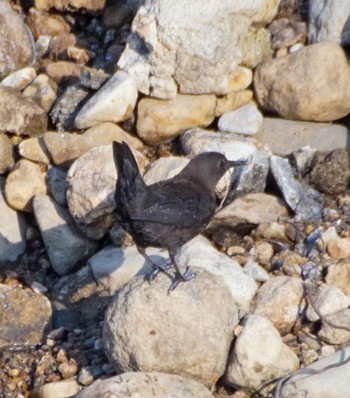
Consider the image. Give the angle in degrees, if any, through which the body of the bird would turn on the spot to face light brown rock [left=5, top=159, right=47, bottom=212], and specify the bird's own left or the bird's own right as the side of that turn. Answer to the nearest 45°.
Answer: approximately 135° to the bird's own left

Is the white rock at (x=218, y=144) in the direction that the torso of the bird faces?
no

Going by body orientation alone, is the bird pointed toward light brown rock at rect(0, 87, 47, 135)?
no

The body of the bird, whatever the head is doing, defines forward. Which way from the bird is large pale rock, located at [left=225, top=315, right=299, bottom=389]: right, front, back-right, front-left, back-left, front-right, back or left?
front-right

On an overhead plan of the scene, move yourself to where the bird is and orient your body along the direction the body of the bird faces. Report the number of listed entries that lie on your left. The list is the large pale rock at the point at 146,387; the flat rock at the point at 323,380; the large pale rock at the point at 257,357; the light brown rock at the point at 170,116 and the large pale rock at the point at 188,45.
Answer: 2

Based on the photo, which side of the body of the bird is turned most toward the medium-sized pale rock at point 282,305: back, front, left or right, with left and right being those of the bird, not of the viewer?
front

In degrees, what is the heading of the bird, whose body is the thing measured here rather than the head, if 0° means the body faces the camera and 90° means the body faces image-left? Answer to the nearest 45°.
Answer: approximately 270°

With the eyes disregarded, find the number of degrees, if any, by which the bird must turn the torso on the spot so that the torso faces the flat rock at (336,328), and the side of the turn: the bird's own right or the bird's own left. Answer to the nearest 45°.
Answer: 0° — it already faces it

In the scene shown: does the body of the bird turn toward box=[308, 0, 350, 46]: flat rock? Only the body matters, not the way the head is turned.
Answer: no

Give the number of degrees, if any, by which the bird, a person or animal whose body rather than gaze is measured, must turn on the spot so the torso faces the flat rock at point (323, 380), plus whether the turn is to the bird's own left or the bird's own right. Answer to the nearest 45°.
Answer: approximately 45° to the bird's own right

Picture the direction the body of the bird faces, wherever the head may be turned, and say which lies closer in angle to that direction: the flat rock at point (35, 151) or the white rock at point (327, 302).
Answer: the white rock

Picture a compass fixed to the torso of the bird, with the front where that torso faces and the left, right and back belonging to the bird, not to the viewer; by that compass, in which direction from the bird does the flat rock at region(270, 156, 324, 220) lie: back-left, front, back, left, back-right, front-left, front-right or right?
front-left

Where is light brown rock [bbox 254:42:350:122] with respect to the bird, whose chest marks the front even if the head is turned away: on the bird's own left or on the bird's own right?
on the bird's own left

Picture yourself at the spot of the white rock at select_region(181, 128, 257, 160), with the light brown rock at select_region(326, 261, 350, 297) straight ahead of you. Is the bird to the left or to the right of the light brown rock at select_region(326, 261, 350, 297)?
right

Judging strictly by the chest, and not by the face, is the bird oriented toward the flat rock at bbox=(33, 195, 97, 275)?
no

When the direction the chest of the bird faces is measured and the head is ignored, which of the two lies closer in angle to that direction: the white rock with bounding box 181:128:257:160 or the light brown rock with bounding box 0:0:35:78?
the white rock

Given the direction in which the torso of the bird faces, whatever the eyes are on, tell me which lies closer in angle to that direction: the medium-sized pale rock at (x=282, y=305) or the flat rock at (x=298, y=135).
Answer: the medium-sized pale rock
